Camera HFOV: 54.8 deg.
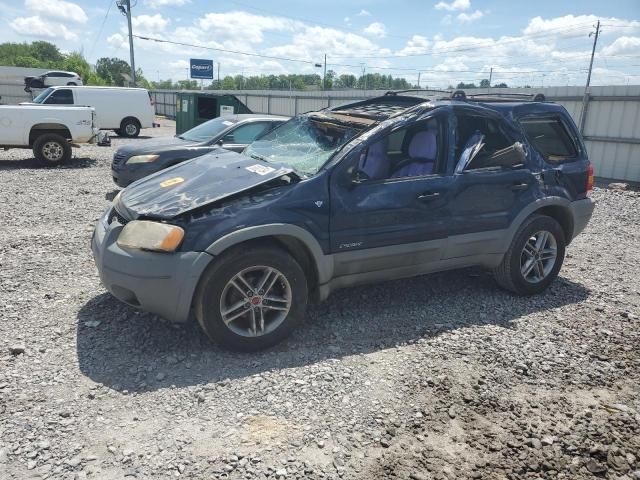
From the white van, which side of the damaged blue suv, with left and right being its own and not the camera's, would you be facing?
right

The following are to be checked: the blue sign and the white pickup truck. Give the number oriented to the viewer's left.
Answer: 1

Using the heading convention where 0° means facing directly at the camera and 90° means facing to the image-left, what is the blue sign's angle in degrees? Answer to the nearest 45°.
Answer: approximately 0°

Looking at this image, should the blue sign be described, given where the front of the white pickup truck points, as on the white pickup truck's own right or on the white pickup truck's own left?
on the white pickup truck's own right

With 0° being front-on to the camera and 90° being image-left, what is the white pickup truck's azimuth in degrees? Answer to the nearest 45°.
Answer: approximately 90°

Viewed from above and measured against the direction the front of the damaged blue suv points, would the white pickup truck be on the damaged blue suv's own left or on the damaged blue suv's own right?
on the damaged blue suv's own right

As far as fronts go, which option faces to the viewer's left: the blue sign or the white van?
the white van

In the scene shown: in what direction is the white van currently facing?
to the viewer's left

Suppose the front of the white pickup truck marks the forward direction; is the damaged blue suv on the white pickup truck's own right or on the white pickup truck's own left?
on the white pickup truck's own left

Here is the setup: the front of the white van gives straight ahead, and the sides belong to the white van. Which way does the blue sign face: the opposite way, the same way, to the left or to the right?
to the left

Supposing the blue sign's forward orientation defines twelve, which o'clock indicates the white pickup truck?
The white pickup truck is roughly at 12 o'clock from the blue sign.

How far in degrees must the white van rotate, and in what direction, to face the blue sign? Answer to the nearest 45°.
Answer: approximately 90° to its right

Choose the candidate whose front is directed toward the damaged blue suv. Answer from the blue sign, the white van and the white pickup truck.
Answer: the blue sign

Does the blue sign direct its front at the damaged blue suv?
yes
